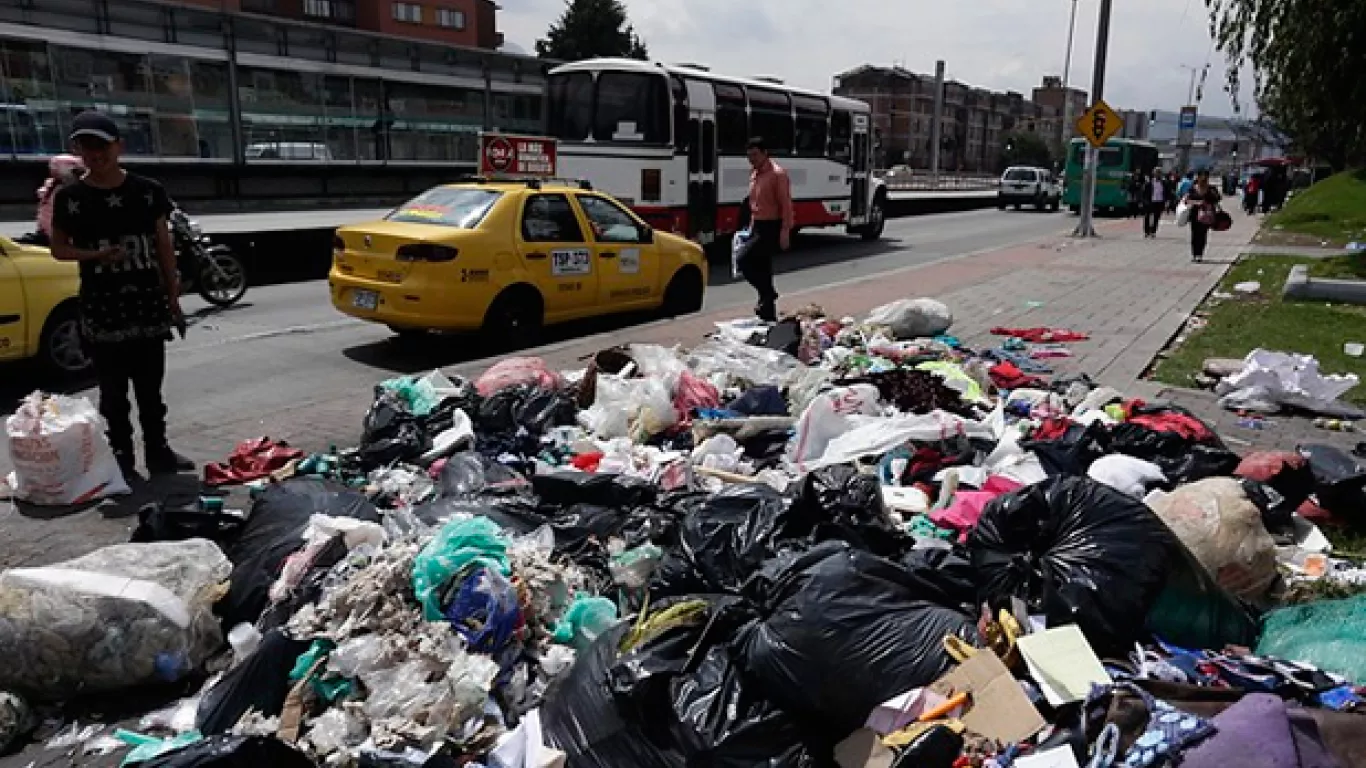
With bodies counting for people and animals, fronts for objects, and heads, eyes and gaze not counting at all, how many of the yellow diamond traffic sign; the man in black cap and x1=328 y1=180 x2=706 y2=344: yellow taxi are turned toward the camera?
2

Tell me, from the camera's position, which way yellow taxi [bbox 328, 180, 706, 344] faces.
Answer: facing away from the viewer and to the right of the viewer

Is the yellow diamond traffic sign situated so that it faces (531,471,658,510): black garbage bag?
yes

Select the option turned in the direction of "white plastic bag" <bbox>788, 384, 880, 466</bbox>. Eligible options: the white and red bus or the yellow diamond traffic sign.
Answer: the yellow diamond traffic sign

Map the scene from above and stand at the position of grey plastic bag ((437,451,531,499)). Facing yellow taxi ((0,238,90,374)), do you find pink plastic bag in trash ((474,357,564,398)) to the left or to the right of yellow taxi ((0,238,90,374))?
right

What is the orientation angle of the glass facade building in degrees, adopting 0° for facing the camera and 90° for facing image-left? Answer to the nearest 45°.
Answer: approximately 315°

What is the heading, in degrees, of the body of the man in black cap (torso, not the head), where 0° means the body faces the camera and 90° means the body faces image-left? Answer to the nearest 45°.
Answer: approximately 0°

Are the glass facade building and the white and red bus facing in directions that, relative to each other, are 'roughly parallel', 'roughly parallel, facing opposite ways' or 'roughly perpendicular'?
roughly perpendicular

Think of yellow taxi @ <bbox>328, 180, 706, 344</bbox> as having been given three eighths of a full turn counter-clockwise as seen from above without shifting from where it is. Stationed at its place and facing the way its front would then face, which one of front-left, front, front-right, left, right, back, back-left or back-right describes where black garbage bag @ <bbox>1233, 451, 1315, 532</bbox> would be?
back-left

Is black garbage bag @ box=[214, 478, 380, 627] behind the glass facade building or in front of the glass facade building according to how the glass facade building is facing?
in front

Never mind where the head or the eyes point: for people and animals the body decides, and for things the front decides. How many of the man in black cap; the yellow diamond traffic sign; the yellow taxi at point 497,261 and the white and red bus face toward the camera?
2

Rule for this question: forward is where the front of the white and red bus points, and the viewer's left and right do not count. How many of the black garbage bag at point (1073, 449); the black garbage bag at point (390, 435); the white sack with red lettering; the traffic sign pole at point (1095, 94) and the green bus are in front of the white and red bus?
2

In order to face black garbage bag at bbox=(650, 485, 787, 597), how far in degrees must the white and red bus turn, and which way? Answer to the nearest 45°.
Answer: approximately 135° to its right

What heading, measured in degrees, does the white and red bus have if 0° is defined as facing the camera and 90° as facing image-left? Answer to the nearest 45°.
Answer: approximately 225°

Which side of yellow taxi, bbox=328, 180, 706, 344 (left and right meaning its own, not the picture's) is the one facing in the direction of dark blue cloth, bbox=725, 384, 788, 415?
right
